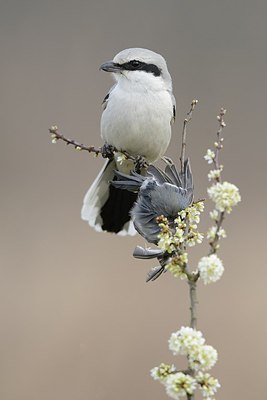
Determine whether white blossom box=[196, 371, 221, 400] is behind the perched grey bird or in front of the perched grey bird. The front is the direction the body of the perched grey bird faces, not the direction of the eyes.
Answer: in front

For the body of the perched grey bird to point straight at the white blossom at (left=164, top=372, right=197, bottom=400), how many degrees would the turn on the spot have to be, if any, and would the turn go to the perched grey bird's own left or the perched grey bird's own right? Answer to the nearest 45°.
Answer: approximately 90° to the perched grey bird's own left

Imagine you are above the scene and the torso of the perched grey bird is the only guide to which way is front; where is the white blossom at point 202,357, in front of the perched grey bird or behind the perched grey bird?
in front

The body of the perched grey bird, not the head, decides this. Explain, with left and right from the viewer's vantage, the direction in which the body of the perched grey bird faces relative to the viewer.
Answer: facing the viewer

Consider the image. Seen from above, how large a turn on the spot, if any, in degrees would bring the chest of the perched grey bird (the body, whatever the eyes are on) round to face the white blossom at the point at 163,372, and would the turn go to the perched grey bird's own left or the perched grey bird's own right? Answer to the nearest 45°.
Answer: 0° — it already faces it

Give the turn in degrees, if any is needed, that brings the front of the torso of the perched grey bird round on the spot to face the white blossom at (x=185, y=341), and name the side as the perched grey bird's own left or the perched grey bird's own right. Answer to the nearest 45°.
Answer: approximately 90° to the perched grey bird's own left
